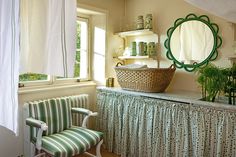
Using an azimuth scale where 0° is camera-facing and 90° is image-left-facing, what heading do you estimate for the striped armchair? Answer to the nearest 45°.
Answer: approximately 315°

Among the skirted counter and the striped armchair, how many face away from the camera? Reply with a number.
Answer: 0

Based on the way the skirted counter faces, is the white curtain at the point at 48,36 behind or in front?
in front

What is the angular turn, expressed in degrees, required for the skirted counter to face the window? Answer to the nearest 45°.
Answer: approximately 90° to its right

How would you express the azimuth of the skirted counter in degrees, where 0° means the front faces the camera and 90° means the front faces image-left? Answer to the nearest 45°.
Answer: approximately 45°

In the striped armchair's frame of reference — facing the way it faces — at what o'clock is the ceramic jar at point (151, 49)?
The ceramic jar is roughly at 10 o'clock from the striped armchair.

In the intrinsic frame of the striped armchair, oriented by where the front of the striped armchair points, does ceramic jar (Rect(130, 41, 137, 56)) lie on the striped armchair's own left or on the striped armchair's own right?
on the striped armchair's own left

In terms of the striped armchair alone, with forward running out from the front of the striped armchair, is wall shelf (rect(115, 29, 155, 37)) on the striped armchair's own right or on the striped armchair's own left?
on the striped armchair's own left

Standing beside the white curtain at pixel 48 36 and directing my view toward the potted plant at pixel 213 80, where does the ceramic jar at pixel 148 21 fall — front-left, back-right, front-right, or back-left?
front-left
